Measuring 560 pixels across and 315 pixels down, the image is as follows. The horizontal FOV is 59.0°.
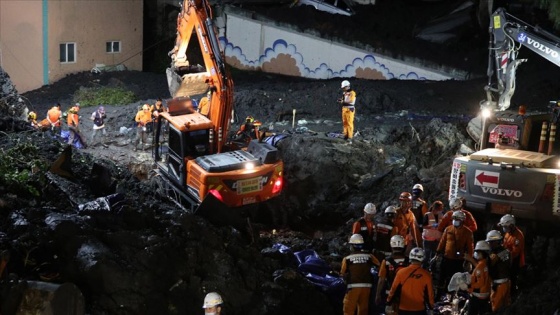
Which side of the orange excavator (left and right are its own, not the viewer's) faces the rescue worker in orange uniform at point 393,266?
back

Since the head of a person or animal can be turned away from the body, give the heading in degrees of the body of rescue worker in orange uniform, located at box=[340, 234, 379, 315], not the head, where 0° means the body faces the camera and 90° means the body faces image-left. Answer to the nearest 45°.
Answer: approximately 180°

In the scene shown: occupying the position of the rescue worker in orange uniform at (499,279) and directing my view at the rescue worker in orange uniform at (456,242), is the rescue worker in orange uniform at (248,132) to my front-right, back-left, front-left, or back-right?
front-left

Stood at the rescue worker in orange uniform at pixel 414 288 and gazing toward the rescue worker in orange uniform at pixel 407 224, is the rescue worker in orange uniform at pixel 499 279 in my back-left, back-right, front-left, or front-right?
front-right

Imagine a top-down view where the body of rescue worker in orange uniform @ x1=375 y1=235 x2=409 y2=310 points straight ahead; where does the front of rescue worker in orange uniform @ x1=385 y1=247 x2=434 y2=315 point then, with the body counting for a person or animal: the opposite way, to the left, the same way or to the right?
the same way

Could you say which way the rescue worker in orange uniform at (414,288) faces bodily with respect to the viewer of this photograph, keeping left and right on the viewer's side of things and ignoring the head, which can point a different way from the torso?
facing away from the viewer

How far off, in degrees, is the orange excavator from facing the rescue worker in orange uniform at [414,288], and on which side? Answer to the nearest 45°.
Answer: approximately 180°

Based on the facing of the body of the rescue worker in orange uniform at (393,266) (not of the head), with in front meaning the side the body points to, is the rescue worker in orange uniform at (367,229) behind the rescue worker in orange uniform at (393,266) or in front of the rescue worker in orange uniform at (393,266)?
in front

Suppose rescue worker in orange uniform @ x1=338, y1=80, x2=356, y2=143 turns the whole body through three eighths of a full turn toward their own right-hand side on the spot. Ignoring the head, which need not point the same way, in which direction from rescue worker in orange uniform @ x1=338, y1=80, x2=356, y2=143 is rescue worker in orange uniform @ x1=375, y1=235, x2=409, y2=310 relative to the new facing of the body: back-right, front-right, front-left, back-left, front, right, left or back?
back

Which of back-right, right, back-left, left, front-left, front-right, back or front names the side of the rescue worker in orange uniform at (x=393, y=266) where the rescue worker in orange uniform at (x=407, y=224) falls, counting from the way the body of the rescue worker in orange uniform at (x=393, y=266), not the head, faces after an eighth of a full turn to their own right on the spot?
front-left

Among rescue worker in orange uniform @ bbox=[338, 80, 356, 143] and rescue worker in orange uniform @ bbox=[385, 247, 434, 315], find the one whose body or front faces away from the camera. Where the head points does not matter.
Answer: rescue worker in orange uniform @ bbox=[385, 247, 434, 315]

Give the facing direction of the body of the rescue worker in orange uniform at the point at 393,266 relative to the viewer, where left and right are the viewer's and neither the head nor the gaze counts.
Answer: facing away from the viewer

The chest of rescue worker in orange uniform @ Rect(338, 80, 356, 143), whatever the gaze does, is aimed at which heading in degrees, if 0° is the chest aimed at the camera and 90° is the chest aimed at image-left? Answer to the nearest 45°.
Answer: approximately 45°

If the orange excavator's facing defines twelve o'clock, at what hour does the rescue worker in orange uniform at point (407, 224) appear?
The rescue worker in orange uniform is roughly at 6 o'clock from the orange excavator.
